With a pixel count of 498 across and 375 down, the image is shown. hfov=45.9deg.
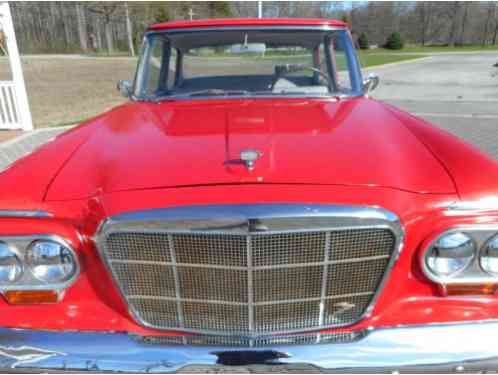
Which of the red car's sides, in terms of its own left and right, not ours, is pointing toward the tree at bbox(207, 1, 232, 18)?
back

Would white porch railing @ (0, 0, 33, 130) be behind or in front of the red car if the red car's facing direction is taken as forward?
behind

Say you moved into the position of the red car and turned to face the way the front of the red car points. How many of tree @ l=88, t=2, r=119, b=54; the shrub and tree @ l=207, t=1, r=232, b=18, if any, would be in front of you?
0

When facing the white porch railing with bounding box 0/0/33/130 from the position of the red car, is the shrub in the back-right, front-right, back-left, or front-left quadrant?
front-right

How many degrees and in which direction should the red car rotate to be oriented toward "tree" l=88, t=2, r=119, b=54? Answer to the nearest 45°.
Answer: approximately 180°

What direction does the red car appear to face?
toward the camera

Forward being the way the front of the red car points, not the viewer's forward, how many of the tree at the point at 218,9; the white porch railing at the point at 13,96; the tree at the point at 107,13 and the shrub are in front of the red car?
0

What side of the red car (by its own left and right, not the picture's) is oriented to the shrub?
back

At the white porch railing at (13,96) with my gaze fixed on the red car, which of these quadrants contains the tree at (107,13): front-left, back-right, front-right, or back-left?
back-left
